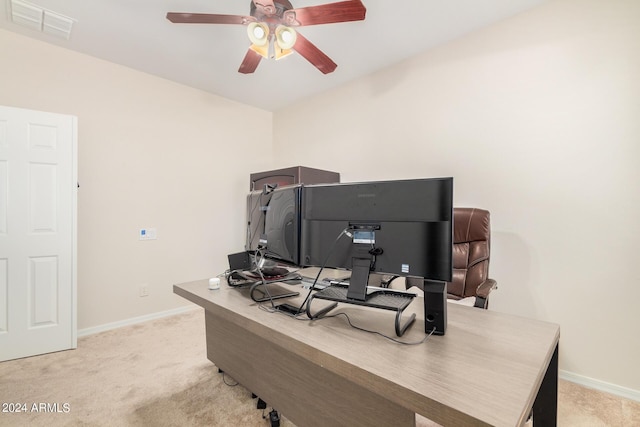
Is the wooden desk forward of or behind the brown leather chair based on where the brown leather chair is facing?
forward

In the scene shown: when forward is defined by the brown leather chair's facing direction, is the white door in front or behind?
in front

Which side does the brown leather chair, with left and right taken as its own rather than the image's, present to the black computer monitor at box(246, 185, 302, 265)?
front

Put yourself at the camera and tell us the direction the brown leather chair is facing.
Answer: facing the viewer and to the left of the viewer

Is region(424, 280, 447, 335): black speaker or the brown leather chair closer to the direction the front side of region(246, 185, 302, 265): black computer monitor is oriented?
the brown leather chair

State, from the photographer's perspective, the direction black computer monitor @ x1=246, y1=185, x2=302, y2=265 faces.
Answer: facing away from the viewer and to the right of the viewer

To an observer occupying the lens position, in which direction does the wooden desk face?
facing away from the viewer and to the right of the viewer

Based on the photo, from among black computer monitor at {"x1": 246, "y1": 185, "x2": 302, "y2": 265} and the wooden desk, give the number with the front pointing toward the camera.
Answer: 0

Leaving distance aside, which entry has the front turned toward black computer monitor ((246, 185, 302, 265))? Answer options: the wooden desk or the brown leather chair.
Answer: the brown leather chair

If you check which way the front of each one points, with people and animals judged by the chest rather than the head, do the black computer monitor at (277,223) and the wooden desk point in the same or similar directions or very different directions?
same or similar directions

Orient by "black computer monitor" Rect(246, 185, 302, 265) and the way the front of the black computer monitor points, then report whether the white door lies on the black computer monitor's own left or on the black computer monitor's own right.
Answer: on the black computer monitor's own left

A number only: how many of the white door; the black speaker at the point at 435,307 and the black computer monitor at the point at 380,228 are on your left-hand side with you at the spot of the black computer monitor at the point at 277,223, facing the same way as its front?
1

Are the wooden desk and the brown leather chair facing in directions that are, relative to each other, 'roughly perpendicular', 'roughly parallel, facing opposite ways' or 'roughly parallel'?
roughly parallel, facing opposite ways
